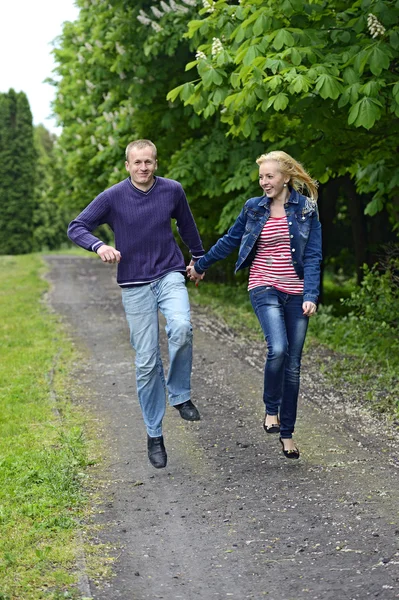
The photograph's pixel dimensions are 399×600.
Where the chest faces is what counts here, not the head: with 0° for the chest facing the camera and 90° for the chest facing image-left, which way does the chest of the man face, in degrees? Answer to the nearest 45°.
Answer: approximately 0°

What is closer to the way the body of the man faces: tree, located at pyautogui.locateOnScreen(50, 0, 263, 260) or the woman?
the woman

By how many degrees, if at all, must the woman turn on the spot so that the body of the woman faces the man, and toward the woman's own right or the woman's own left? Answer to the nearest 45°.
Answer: approximately 90° to the woman's own right

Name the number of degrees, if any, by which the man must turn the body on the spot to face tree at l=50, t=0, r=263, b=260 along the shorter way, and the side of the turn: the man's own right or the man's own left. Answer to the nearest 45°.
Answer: approximately 180°

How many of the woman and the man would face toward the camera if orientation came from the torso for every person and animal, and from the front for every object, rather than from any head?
2

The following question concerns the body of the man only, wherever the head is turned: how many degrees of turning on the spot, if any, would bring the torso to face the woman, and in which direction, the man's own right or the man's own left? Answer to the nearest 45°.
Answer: approximately 90° to the man's own left

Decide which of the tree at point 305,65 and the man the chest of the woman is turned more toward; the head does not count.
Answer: the man

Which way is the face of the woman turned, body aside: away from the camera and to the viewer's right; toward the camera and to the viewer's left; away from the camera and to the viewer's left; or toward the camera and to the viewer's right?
toward the camera and to the viewer's left

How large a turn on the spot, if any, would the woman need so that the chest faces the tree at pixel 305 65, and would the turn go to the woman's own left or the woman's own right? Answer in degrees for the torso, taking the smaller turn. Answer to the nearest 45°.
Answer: approximately 180°

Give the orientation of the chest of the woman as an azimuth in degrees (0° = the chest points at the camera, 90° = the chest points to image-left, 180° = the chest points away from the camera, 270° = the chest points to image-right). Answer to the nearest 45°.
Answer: approximately 0°
